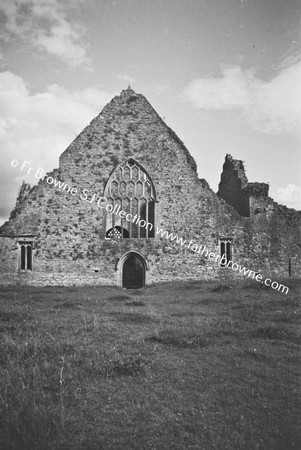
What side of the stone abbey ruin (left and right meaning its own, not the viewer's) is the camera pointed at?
front
